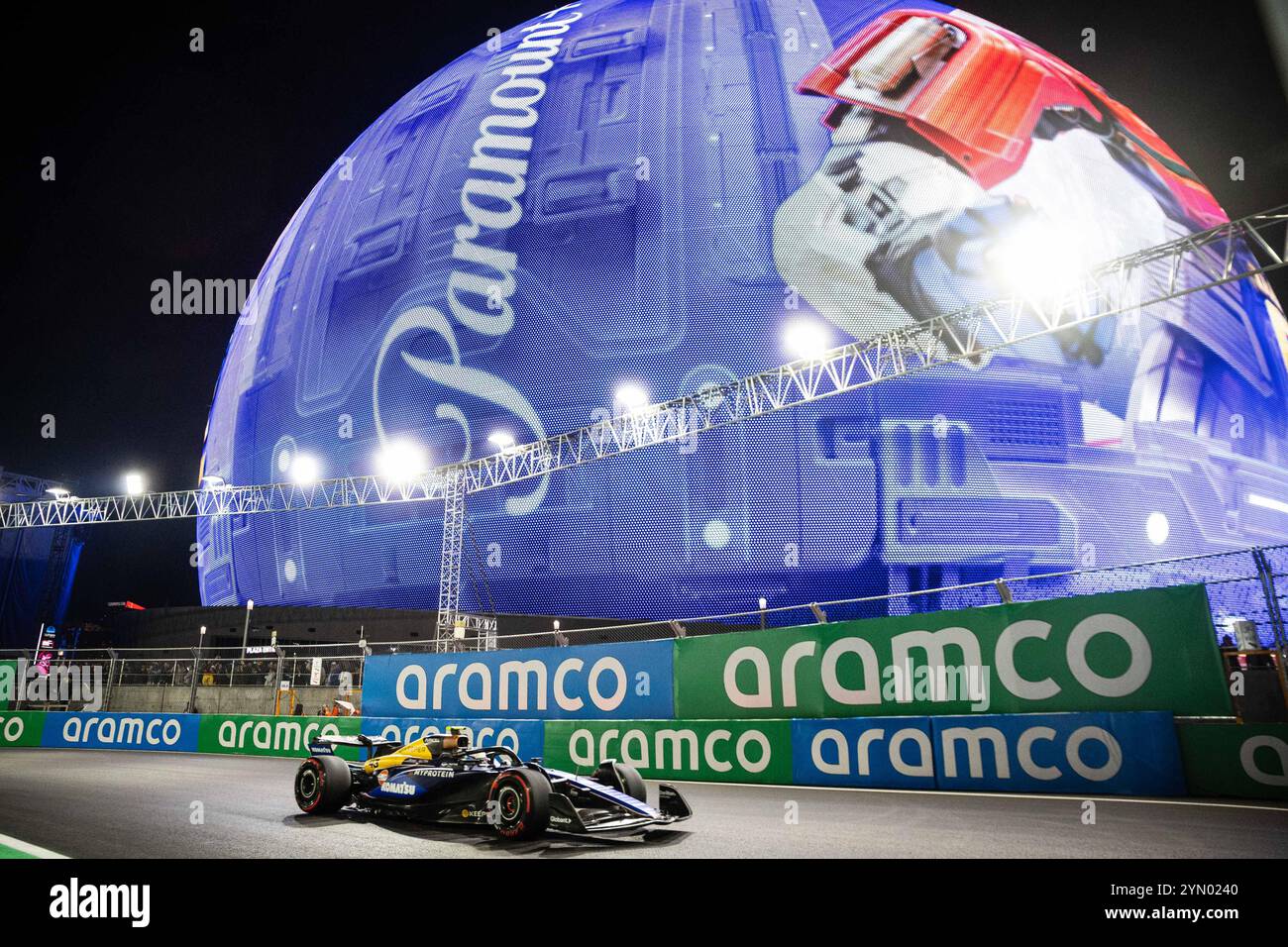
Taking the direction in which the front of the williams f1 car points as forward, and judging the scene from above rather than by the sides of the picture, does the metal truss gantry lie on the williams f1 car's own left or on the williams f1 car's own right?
on the williams f1 car's own left

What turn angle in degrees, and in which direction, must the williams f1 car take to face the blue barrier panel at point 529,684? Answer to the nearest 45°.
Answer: approximately 135° to its left

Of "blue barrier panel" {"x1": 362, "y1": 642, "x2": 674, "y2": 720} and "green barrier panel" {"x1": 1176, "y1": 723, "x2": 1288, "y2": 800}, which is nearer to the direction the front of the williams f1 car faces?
the green barrier panel

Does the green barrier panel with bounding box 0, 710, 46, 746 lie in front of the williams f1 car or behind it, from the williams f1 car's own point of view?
behind

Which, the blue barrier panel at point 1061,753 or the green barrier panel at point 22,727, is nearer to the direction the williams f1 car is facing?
the blue barrier panel

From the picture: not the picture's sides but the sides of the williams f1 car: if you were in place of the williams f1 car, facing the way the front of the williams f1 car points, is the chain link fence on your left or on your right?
on your left

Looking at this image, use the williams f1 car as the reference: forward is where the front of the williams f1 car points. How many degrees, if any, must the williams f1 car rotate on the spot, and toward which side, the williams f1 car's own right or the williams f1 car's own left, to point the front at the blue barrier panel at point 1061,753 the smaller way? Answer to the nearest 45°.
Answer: approximately 45° to the williams f1 car's own left

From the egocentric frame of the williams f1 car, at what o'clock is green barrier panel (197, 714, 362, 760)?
The green barrier panel is roughly at 7 o'clock from the williams f1 car.

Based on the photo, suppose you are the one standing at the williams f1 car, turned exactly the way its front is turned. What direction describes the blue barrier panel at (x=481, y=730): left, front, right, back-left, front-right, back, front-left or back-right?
back-left

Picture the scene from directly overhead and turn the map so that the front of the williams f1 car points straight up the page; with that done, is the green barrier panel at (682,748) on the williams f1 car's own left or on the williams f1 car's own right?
on the williams f1 car's own left

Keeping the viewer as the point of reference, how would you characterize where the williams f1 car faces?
facing the viewer and to the right of the viewer
